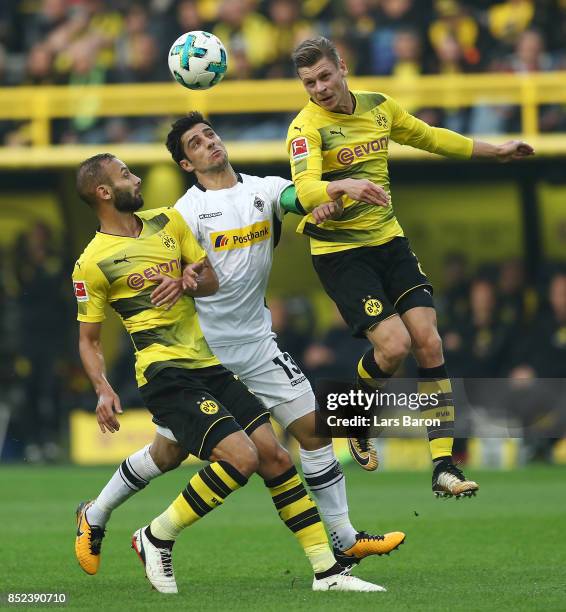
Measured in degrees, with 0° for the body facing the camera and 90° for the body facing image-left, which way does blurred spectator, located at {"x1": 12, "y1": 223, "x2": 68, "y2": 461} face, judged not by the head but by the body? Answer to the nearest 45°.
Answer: approximately 0°

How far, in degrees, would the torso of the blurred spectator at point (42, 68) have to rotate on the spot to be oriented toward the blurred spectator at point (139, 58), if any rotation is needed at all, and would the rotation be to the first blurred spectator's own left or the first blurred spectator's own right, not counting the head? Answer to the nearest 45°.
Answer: approximately 45° to the first blurred spectator's own left

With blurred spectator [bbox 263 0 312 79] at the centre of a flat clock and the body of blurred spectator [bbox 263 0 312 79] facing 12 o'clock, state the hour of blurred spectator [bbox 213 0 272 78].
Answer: blurred spectator [bbox 213 0 272 78] is roughly at 4 o'clock from blurred spectator [bbox 263 0 312 79].

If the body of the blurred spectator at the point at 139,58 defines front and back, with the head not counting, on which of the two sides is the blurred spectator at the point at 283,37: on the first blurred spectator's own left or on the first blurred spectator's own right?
on the first blurred spectator's own left

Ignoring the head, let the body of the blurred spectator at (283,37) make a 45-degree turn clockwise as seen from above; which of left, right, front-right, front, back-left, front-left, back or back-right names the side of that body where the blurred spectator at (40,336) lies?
front-right

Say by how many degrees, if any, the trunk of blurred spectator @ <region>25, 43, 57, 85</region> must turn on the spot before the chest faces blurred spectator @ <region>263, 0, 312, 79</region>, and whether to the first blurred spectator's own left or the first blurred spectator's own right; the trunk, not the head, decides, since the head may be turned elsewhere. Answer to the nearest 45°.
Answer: approximately 45° to the first blurred spectator's own left
